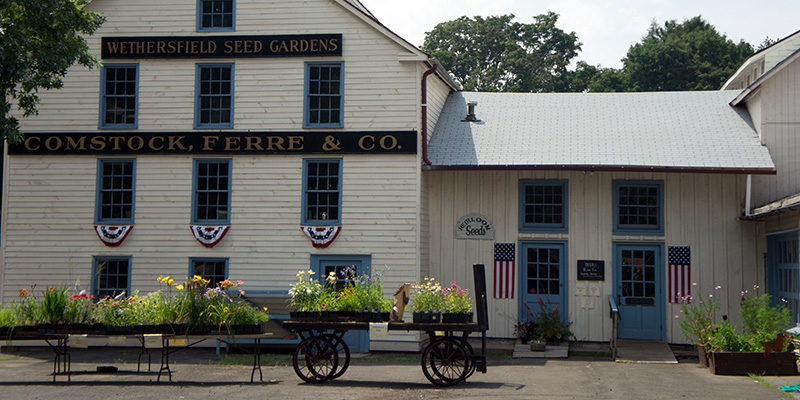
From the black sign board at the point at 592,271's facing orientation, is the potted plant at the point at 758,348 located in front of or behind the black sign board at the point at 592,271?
in front

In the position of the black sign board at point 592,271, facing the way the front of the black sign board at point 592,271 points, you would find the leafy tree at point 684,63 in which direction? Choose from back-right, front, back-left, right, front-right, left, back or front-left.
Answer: back

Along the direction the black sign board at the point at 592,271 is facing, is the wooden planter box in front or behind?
in front

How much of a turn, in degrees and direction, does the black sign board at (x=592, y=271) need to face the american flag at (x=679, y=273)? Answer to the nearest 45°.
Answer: approximately 90° to its left

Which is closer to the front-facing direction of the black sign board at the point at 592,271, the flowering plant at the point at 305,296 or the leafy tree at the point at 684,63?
the flowering plant

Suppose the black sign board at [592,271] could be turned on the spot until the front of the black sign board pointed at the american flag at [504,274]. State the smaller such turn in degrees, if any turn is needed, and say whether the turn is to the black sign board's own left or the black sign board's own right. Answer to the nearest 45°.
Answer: approximately 90° to the black sign board's own right

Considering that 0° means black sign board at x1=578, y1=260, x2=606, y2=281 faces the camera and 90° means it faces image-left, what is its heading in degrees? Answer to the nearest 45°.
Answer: approximately 0°

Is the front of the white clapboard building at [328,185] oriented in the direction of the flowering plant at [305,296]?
yes

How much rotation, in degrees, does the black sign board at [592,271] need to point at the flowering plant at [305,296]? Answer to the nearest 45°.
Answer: approximately 45° to its right

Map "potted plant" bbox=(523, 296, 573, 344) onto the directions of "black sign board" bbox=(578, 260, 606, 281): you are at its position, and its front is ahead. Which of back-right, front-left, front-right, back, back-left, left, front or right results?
front-right
